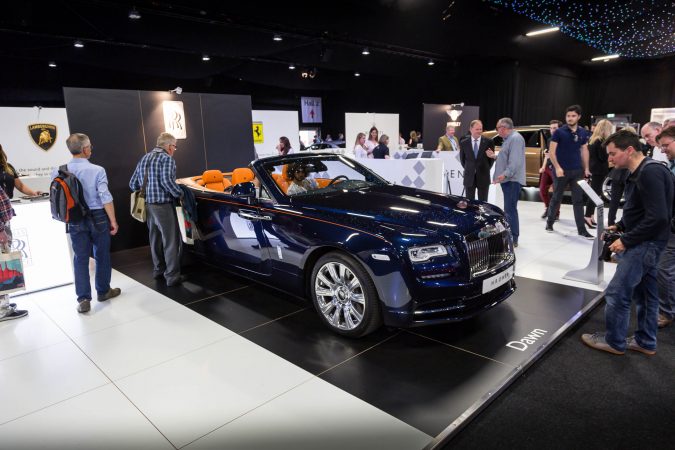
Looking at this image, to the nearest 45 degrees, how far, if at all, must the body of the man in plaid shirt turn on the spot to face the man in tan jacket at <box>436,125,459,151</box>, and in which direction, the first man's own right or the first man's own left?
0° — they already face them

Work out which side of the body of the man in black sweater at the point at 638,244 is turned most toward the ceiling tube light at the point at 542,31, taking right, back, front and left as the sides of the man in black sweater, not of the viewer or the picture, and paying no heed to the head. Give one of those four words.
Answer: right

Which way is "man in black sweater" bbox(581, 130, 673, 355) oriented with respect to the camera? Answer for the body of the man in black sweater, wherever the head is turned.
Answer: to the viewer's left

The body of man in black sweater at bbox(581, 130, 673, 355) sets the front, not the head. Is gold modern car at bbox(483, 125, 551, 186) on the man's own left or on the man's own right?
on the man's own right

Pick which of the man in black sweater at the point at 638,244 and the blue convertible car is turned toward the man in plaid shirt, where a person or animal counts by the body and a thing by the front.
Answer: the man in black sweater

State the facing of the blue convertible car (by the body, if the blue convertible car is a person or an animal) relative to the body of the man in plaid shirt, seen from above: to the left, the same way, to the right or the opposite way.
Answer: to the right

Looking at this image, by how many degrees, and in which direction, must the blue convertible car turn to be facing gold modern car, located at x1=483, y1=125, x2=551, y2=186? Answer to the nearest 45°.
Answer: approximately 90° to its left

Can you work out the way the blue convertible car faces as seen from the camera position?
facing the viewer and to the right of the viewer

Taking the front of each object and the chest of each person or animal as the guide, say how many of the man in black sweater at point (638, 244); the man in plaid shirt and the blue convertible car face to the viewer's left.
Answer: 1

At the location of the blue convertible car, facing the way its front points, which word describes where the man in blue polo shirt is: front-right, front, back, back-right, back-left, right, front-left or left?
left

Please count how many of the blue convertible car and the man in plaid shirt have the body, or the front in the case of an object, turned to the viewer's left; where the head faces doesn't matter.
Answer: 0

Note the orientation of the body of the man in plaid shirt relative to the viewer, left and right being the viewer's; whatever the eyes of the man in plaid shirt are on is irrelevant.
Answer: facing away from the viewer and to the right of the viewer

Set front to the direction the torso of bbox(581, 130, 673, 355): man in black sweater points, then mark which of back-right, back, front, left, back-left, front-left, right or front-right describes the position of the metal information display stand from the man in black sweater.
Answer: right

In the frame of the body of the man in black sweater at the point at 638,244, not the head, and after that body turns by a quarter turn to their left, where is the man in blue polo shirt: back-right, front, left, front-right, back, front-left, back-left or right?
back

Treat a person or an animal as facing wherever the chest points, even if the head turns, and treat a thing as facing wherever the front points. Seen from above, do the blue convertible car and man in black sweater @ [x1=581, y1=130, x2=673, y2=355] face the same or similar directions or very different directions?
very different directions
